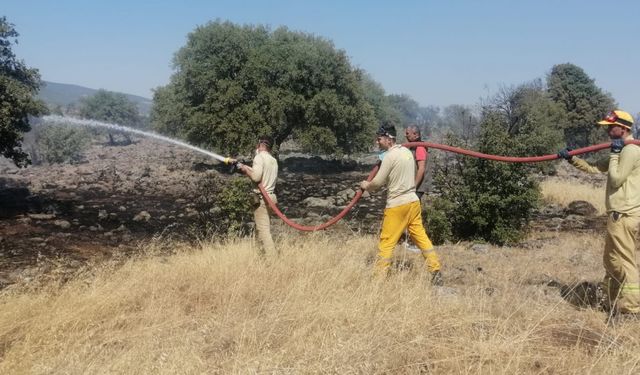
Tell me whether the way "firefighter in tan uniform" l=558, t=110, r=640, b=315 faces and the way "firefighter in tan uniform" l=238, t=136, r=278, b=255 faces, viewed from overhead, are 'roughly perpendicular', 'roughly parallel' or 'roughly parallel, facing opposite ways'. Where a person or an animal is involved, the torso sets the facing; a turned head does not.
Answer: roughly parallel

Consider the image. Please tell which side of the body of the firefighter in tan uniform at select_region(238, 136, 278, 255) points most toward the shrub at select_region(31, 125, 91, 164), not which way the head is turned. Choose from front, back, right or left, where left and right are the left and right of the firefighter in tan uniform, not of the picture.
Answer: front

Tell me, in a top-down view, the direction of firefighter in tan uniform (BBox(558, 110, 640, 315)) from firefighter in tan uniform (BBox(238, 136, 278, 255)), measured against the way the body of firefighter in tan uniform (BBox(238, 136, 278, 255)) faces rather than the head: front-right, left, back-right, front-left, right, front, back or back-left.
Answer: back

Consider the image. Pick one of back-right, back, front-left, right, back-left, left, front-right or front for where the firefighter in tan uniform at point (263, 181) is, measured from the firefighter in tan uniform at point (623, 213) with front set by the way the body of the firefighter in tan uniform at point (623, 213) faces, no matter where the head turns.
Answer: front

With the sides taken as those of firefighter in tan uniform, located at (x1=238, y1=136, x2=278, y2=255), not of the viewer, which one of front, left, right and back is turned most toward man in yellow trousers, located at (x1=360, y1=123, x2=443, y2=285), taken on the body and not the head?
back

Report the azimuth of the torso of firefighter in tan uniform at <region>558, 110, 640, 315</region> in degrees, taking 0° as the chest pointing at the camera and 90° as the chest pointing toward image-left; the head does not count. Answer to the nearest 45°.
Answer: approximately 90°

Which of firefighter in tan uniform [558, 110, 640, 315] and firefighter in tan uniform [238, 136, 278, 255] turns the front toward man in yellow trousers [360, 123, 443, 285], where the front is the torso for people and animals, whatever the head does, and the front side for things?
firefighter in tan uniform [558, 110, 640, 315]

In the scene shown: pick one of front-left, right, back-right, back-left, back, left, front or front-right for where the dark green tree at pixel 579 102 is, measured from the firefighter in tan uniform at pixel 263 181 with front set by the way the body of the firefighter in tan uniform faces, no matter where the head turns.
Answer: right

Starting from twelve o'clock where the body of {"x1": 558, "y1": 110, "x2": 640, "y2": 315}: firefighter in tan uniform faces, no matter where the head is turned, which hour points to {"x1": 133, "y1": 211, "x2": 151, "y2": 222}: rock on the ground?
The rock on the ground is roughly at 1 o'clock from the firefighter in tan uniform.

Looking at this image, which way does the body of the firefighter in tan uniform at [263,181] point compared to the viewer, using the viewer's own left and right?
facing away from the viewer and to the left of the viewer

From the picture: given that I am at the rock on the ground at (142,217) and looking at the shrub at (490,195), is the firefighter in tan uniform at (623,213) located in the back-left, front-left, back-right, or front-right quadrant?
front-right

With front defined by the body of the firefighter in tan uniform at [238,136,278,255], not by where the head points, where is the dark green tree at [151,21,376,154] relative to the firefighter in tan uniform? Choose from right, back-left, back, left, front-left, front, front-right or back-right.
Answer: front-right

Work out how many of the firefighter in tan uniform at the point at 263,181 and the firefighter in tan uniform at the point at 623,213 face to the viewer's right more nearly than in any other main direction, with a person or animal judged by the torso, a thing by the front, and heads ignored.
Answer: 0

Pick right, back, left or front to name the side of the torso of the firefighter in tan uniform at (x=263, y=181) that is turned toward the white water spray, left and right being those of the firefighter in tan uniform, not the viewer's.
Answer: front

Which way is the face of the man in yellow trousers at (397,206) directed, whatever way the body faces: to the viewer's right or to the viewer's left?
to the viewer's left
